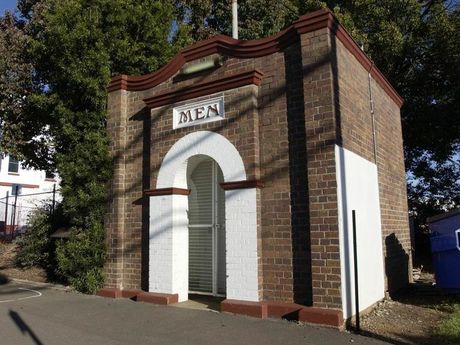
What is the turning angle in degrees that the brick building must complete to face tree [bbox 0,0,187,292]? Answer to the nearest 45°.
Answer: approximately 90° to its right

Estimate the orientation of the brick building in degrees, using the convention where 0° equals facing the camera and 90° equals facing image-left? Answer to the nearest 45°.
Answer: approximately 45°

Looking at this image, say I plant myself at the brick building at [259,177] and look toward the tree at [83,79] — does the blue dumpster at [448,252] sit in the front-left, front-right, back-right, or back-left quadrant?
back-right

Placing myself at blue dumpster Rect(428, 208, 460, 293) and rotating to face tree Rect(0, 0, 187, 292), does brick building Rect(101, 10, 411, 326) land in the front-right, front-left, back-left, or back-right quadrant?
front-left

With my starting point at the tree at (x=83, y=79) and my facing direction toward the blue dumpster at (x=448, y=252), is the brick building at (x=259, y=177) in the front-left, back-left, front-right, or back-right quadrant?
front-right

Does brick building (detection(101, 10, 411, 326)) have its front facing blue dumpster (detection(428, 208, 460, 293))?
no
